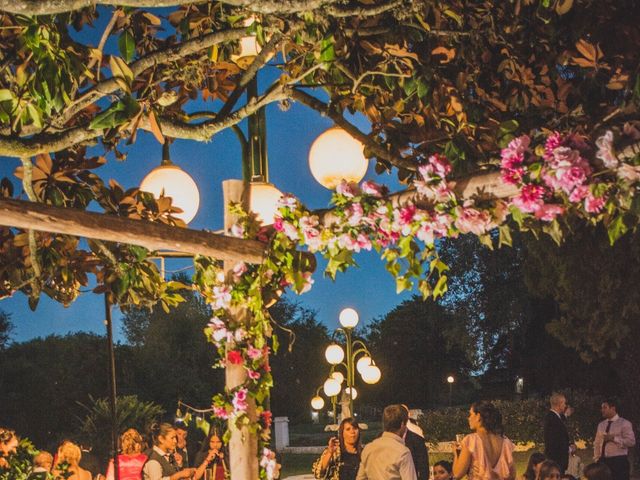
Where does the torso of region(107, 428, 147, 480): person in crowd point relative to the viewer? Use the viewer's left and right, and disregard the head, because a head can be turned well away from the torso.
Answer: facing away from the viewer

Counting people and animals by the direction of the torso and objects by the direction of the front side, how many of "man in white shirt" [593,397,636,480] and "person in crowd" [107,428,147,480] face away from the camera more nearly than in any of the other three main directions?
1

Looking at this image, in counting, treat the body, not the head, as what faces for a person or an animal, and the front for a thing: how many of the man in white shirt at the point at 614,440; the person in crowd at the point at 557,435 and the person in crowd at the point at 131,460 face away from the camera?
1

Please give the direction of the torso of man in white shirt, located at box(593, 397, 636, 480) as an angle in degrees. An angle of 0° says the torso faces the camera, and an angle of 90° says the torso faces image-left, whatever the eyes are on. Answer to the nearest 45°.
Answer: approximately 45°

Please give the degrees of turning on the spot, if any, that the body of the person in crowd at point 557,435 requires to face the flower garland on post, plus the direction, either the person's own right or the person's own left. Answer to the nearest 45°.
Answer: approximately 90° to the person's own right

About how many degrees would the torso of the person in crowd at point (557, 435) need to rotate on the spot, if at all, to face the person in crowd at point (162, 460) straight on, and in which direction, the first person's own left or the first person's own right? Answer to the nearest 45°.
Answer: approximately 135° to the first person's own right

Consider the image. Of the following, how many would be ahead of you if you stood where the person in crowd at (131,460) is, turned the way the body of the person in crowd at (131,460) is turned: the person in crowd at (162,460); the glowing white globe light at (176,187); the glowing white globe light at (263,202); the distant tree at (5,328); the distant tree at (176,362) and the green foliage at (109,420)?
3

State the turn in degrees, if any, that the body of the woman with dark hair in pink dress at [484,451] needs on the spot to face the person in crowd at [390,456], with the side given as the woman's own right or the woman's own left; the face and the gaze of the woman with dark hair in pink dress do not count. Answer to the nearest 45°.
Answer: approximately 90° to the woman's own left

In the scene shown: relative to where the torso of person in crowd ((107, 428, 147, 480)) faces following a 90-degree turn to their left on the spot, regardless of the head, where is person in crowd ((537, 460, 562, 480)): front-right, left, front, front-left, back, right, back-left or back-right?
back-left

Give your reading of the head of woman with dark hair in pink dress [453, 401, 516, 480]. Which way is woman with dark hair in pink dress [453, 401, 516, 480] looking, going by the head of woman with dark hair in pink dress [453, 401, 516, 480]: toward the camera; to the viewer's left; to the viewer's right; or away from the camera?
to the viewer's left

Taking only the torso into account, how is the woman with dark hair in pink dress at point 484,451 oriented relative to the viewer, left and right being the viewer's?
facing away from the viewer and to the left of the viewer
